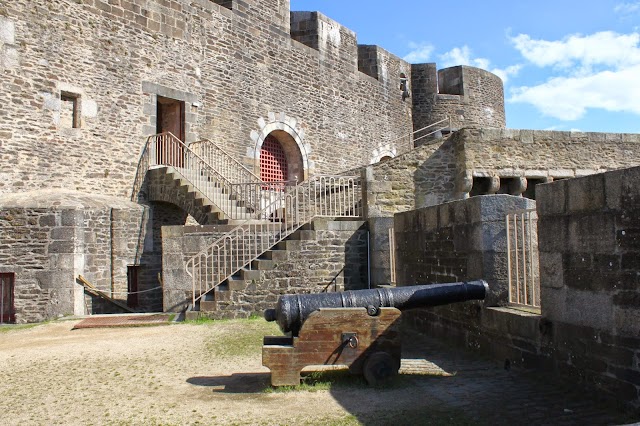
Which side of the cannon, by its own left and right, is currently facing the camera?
right

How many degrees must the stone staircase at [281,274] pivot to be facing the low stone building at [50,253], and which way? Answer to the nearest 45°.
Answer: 0° — it already faces it

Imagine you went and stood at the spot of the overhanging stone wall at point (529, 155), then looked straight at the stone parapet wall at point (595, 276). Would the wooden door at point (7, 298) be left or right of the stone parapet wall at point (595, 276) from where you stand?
right

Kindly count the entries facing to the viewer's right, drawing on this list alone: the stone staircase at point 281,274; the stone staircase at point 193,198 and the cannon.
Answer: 2

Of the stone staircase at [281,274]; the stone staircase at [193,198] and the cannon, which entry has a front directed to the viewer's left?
the stone staircase at [281,274]

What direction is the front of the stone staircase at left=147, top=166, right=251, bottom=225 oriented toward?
to the viewer's right

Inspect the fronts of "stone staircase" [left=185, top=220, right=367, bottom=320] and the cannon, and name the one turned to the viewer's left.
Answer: the stone staircase

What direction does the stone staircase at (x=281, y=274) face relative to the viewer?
to the viewer's left

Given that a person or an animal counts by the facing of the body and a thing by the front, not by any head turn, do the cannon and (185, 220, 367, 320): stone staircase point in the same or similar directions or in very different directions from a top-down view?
very different directions

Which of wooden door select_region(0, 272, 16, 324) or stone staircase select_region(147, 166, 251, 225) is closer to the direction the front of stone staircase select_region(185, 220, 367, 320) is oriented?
the wooden door

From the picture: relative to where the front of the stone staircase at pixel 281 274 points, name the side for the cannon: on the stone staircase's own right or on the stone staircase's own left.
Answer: on the stone staircase's own left

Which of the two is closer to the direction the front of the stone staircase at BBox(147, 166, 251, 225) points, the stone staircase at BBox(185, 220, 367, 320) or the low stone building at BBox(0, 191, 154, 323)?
the stone staircase

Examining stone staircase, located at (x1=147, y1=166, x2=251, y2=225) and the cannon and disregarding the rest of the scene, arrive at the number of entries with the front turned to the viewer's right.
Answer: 2

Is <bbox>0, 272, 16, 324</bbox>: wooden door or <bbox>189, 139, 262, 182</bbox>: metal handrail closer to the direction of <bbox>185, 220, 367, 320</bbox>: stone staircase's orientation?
the wooden door

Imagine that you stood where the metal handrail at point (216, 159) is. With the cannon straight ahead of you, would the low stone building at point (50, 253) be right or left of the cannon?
right

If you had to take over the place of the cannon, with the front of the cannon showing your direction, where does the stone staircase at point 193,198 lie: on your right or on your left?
on your left

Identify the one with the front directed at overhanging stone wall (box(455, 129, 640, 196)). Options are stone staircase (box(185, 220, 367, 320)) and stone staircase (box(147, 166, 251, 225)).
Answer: stone staircase (box(147, 166, 251, 225))

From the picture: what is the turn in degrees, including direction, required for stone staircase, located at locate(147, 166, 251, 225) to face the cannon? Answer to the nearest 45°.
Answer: approximately 90° to its right
